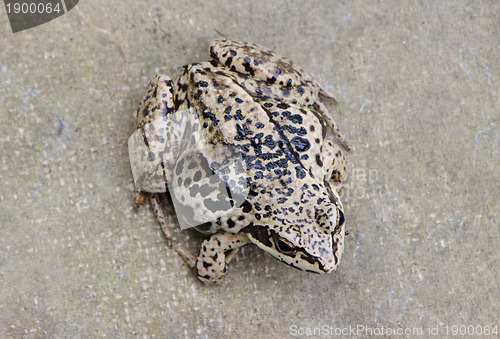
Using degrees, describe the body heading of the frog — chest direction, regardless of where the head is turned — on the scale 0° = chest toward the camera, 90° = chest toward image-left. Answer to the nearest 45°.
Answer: approximately 315°
